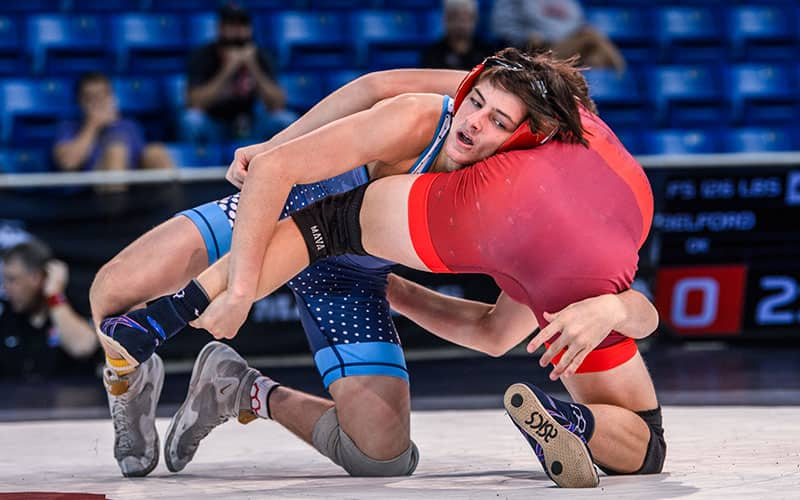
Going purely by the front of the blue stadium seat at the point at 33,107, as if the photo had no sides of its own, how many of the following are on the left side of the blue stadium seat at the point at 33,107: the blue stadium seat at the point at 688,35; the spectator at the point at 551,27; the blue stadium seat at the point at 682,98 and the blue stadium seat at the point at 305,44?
4

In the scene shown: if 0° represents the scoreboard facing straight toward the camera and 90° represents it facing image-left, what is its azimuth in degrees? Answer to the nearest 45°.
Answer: approximately 0°

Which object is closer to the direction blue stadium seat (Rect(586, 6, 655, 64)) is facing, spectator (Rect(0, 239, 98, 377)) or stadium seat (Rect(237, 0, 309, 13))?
the spectator

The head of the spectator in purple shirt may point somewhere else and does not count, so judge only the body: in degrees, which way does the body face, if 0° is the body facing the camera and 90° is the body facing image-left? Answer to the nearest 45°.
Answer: approximately 0°

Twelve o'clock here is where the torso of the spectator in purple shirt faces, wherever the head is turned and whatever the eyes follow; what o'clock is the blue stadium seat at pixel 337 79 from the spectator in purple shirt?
The blue stadium seat is roughly at 8 o'clock from the spectator in purple shirt.

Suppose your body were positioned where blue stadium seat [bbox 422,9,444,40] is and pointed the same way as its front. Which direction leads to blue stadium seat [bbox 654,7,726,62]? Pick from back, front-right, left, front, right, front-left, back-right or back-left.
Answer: left
